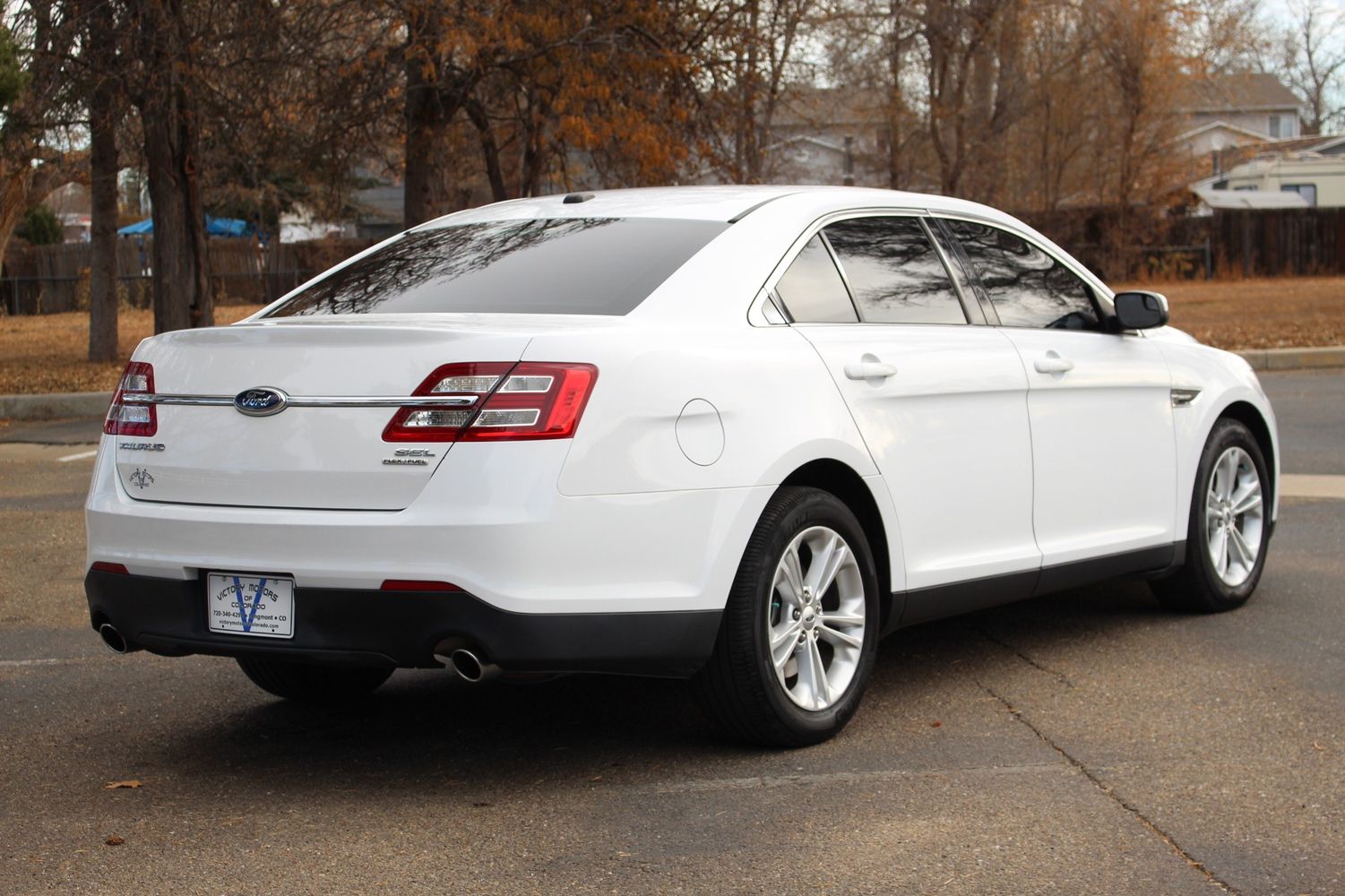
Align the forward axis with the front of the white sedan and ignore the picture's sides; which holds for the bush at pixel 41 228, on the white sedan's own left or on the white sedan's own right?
on the white sedan's own left

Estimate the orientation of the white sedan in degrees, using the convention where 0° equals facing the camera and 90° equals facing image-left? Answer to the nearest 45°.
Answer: approximately 225°

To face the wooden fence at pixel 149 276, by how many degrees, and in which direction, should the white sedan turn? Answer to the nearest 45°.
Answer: approximately 45° to its left
